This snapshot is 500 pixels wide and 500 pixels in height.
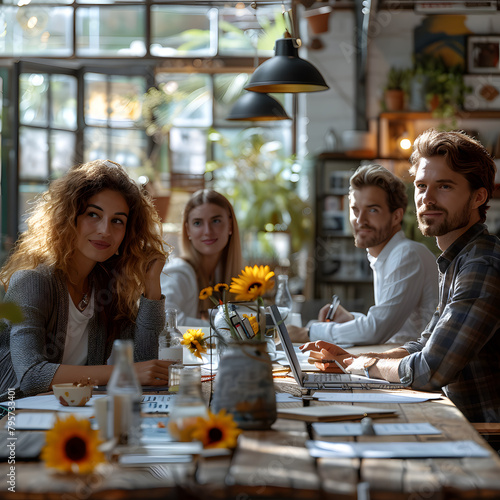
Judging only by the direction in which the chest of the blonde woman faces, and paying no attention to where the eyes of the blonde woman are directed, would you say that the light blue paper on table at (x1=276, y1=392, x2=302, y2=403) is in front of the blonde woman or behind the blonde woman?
in front

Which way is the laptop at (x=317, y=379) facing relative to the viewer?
to the viewer's right

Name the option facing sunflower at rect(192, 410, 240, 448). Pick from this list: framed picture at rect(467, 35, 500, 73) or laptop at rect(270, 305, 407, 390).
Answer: the framed picture

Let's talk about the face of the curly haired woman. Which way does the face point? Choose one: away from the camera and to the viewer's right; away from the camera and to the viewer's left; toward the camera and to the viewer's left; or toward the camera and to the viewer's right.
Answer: toward the camera and to the viewer's right

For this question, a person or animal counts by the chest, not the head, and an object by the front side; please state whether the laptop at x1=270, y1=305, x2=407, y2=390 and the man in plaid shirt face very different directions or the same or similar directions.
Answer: very different directions

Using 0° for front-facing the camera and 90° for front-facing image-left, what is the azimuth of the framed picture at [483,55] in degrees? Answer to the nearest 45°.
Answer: approximately 0°

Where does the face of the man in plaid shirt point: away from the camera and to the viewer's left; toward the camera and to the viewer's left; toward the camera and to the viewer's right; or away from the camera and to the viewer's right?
toward the camera and to the viewer's left

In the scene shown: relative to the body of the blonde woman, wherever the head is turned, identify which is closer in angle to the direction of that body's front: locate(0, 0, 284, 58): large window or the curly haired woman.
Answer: the curly haired woman

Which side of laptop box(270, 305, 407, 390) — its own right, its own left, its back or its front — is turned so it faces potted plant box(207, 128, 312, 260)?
left

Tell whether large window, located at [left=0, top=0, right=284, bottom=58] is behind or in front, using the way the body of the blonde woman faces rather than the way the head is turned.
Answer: behind

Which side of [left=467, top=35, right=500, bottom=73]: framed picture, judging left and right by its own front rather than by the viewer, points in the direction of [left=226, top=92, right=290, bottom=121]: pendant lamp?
front
